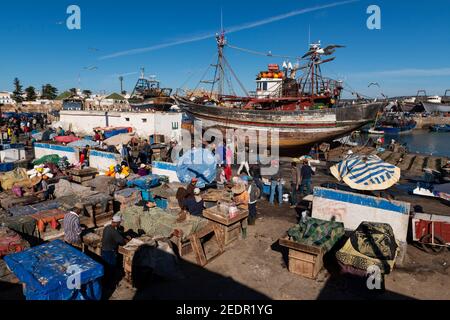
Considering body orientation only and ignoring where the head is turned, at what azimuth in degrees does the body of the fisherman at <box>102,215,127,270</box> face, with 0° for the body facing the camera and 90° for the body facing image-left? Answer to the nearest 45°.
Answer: approximately 270°

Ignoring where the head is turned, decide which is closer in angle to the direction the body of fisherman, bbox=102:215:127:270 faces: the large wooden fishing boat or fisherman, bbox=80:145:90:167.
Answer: the large wooden fishing boat

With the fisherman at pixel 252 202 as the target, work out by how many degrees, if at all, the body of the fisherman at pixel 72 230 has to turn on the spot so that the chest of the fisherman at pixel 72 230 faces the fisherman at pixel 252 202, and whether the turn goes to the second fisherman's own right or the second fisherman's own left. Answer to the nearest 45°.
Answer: approximately 45° to the second fisherman's own right

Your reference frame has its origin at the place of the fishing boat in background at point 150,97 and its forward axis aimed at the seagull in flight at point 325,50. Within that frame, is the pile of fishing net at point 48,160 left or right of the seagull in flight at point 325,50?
right

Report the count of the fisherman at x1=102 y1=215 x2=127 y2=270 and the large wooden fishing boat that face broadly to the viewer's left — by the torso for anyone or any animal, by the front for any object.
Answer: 1

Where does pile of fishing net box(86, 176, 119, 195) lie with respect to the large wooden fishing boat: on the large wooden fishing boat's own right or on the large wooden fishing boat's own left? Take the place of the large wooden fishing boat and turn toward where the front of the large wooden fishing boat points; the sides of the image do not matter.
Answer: on the large wooden fishing boat's own left

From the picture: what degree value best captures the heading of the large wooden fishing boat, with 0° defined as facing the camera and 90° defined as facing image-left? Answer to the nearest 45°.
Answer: approximately 90°
